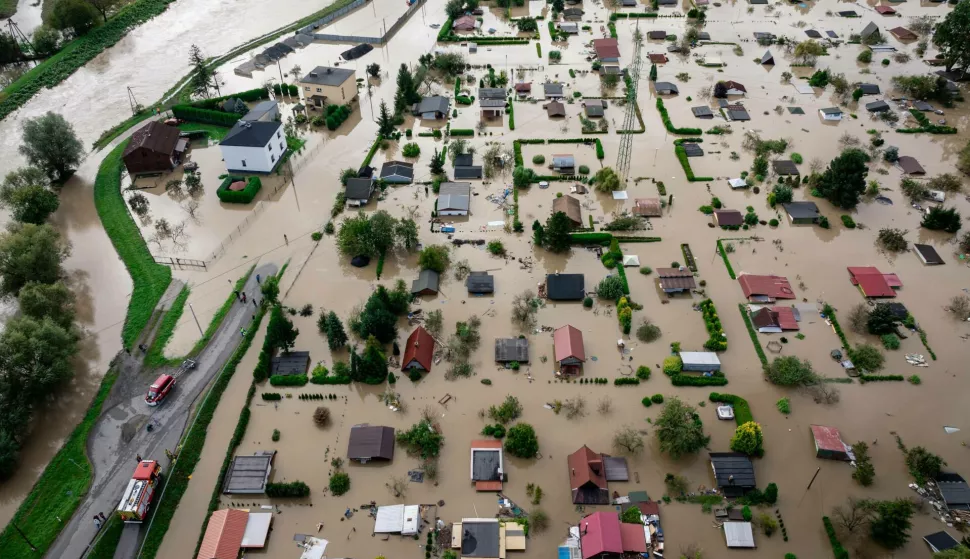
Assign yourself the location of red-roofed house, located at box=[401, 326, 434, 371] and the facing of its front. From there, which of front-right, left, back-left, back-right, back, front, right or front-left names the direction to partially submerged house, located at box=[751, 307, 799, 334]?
left

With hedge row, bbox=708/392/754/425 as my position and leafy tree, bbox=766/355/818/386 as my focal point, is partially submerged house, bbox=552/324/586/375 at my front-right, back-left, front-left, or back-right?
back-left

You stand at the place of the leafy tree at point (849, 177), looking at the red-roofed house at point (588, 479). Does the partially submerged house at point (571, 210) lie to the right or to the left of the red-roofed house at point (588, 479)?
right

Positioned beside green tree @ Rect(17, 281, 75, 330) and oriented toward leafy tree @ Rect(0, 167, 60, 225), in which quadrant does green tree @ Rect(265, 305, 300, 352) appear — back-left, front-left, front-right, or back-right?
back-right

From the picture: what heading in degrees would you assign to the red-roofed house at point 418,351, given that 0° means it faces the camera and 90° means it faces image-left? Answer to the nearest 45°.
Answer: approximately 0°

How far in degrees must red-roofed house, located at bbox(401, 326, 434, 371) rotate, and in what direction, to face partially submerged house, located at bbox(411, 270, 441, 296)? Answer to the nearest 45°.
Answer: approximately 180°

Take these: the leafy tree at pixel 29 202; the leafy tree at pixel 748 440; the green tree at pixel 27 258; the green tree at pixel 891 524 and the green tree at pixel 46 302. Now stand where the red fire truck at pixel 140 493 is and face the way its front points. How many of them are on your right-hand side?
2

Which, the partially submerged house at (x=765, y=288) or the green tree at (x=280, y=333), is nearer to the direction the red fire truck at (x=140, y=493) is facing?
the green tree

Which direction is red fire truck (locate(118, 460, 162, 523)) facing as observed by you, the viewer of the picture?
facing away from the viewer and to the right of the viewer

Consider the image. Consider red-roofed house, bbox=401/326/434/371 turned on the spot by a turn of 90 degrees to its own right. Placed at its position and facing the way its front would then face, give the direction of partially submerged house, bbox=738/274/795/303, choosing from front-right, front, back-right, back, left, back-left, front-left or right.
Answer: back

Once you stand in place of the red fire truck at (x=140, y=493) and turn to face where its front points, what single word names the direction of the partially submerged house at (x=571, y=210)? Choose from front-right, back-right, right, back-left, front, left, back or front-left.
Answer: front-right

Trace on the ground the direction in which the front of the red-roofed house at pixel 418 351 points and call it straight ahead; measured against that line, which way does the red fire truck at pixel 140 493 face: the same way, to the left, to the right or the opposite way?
the opposite way

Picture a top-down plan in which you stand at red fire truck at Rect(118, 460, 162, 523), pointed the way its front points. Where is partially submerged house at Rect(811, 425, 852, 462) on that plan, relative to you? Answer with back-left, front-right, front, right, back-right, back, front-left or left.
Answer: right
